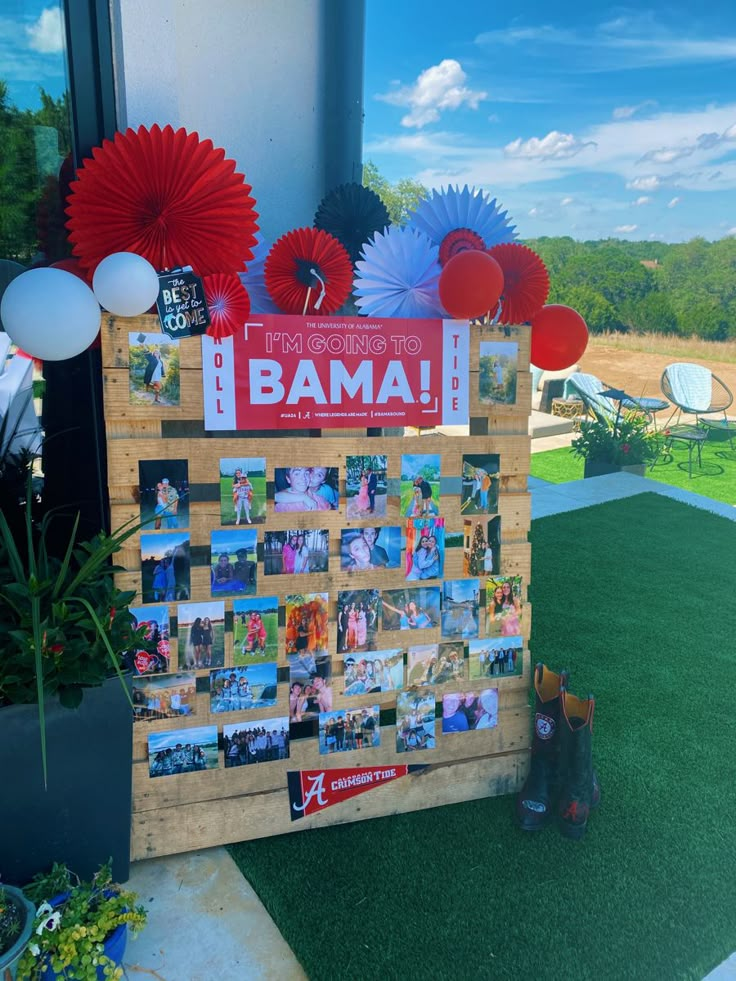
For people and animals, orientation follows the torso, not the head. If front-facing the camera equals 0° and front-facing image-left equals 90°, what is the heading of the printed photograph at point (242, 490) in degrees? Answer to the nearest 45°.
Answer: approximately 0°

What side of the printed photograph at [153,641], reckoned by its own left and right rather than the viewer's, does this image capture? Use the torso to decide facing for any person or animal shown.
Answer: front

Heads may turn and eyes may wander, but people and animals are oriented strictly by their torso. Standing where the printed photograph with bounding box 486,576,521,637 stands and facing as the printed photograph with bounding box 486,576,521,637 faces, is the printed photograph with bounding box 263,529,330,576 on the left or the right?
on its right

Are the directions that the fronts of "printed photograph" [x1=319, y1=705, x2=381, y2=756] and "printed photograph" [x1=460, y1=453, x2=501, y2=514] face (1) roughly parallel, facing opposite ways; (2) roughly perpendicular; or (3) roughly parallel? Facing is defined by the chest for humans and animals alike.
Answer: roughly parallel

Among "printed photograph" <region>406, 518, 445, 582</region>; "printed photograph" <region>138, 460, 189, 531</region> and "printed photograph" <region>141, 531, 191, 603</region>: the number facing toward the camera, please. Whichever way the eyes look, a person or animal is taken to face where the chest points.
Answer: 3

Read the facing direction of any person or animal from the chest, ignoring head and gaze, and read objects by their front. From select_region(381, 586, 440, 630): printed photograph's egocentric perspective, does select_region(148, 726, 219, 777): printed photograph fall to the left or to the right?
on its right

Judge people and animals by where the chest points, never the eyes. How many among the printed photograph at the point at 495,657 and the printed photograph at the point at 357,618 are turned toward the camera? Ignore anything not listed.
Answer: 2

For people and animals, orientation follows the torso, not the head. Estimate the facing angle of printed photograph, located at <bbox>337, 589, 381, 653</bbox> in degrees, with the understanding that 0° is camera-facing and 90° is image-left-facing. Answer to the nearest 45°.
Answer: approximately 0°

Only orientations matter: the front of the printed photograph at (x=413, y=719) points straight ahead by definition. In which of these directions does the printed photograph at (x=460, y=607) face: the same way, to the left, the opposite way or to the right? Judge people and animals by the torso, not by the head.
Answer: the same way

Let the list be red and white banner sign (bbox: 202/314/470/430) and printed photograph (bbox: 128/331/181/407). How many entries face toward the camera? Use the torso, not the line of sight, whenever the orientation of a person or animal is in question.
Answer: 2

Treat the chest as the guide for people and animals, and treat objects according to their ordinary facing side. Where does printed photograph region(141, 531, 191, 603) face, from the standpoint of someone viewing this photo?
facing the viewer

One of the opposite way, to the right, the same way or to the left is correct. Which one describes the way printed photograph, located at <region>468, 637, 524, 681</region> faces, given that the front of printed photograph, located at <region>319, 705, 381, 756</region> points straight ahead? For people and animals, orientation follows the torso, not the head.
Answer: the same way

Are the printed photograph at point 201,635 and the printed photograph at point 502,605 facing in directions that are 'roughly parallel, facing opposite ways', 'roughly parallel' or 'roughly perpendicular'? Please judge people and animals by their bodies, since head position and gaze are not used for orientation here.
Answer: roughly parallel

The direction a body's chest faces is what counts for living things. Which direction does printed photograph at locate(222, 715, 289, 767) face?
toward the camera

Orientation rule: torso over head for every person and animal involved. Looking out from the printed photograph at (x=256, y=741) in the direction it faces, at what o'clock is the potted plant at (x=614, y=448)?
The potted plant is roughly at 7 o'clock from the printed photograph.

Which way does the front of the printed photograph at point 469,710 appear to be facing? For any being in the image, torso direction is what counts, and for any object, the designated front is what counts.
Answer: toward the camera
